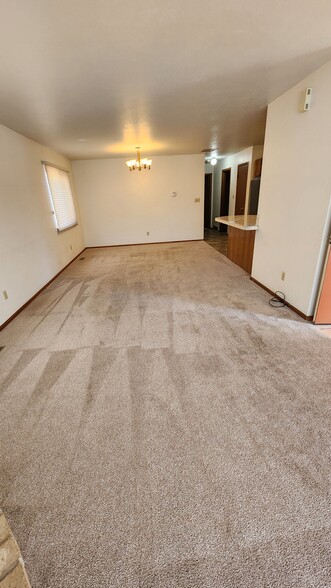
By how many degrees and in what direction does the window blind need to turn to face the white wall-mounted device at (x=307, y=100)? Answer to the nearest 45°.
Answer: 0° — it already faces it

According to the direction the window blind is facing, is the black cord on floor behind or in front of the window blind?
in front

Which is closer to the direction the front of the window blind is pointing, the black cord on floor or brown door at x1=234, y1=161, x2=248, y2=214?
the black cord on floor

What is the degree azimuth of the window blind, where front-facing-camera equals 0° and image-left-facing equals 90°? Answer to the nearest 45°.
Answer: approximately 315°

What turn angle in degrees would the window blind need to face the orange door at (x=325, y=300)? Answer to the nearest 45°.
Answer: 0° — it already faces it

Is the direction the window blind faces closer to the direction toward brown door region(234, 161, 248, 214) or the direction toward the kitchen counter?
the kitchen counter

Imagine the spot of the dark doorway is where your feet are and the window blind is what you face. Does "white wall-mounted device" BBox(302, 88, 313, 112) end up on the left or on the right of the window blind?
left

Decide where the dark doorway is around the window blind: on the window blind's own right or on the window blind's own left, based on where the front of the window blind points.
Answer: on the window blind's own left

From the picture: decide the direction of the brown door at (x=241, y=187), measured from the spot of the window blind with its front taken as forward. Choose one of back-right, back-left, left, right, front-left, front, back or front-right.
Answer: front-left

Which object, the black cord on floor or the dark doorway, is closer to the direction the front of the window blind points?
the black cord on floor

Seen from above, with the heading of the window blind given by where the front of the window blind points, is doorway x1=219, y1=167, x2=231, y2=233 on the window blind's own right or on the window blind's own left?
on the window blind's own left

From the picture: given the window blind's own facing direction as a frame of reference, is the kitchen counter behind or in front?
in front
